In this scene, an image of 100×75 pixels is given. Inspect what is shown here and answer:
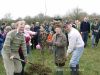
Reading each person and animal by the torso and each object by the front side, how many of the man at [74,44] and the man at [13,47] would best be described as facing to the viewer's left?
1

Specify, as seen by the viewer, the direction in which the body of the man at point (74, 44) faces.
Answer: to the viewer's left

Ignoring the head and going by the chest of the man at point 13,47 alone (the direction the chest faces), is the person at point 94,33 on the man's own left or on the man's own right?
on the man's own left

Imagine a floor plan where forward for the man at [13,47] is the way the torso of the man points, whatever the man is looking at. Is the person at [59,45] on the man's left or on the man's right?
on the man's left

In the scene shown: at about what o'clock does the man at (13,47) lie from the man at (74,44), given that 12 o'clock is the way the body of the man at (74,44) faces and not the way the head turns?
the man at (13,47) is roughly at 11 o'clock from the man at (74,44).

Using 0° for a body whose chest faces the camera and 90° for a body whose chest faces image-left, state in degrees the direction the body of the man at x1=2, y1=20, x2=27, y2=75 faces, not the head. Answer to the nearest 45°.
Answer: approximately 315°

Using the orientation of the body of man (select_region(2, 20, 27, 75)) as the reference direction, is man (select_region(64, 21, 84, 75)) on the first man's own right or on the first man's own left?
on the first man's own left

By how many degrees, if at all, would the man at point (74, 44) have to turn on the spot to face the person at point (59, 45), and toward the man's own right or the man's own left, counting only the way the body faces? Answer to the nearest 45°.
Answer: approximately 45° to the man's own right
